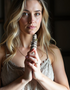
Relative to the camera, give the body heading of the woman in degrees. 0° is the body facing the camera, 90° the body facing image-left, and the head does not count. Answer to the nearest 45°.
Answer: approximately 0°
